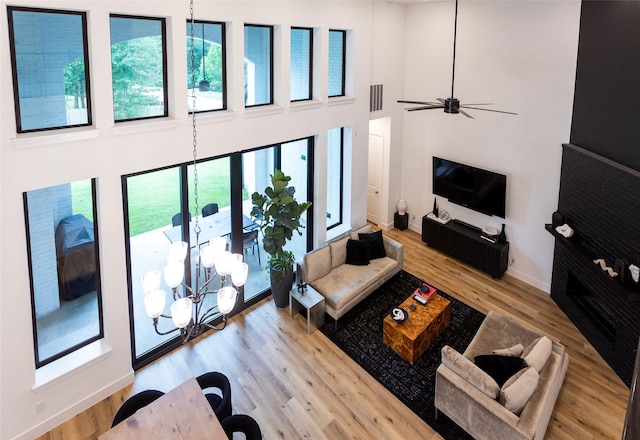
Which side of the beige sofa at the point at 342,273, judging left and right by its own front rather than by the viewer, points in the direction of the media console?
left

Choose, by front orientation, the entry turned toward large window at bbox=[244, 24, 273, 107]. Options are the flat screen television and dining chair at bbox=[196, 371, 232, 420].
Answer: the flat screen television

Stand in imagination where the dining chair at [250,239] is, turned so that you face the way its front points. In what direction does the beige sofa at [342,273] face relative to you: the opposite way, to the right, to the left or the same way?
the opposite way

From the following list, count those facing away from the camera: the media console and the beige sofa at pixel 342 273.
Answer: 0

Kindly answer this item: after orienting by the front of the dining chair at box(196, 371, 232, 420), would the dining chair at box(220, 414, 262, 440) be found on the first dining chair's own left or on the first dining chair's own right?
on the first dining chair's own left

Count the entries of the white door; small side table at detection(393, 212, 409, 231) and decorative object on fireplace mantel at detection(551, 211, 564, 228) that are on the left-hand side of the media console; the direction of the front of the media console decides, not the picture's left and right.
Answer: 1

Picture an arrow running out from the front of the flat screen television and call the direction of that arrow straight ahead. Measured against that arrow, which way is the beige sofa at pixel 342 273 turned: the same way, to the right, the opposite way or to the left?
to the left

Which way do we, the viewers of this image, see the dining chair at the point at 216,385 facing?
facing the viewer and to the left of the viewer

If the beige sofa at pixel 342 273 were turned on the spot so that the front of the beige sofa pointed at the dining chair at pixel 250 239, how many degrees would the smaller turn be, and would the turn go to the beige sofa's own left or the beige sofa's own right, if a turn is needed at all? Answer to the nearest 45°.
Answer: approximately 135° to the beige sofa's own right

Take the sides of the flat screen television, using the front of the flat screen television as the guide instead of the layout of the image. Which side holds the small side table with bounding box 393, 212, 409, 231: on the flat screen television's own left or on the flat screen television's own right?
on the flat screen television's own right

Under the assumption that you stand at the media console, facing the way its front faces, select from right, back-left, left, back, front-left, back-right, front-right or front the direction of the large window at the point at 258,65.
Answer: front

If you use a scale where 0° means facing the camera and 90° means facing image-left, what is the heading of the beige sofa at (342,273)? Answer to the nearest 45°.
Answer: approximately 315°

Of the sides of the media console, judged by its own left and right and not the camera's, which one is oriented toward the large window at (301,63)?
front

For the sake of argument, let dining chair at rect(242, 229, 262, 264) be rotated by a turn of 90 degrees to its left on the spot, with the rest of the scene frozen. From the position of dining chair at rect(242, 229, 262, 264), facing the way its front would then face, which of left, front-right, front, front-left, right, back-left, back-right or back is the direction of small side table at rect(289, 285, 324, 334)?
left

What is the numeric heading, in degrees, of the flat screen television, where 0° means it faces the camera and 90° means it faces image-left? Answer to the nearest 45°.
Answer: approximately 45°
